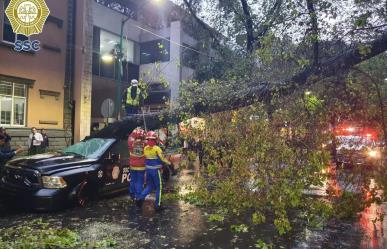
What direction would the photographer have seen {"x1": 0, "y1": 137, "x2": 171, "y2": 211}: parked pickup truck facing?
facing the viewer and to the left of the viewer

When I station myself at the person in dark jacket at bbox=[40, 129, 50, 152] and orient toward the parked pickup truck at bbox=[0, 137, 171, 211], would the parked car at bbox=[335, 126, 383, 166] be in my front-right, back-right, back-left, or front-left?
front-left

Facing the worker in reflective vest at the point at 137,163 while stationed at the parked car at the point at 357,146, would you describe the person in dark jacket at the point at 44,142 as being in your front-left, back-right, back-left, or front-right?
front-right

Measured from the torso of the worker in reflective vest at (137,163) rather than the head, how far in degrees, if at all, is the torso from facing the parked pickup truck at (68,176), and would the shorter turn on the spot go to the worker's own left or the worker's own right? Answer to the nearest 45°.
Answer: approximately 90° to the worker's own left

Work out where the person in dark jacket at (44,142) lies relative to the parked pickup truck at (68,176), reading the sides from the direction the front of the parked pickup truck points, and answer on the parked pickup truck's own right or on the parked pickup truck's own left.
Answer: on the parked pickup truck's own right

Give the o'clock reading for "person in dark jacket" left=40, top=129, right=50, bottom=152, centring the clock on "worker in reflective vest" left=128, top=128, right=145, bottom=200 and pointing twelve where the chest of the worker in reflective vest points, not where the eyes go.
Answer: The person in dark jacket is roughly at 11 o'clock from the worker in reflective vest.

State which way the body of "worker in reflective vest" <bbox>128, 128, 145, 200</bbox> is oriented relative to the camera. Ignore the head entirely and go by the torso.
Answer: away from the camera

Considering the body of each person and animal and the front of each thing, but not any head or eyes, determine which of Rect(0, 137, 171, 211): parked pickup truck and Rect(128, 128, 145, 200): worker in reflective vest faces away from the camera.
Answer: the worker in reflective vest
